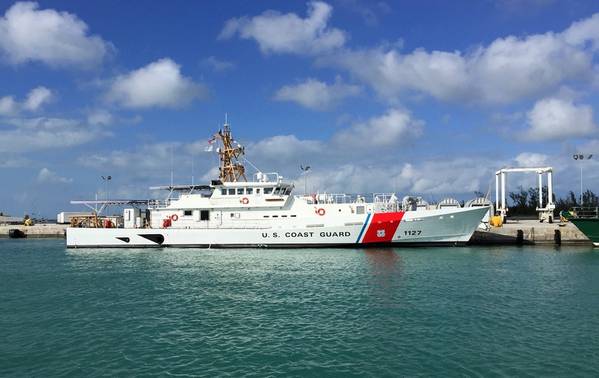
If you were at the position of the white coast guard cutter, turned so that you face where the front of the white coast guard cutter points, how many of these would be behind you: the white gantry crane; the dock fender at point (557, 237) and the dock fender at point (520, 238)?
0

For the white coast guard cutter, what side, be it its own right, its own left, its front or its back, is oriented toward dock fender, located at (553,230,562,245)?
front

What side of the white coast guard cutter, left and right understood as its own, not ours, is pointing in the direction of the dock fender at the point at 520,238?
front

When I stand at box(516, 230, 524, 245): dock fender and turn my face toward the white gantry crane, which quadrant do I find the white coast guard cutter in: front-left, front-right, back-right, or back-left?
back-left

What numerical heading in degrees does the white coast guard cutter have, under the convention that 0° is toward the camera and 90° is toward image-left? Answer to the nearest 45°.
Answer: approximately 270°
